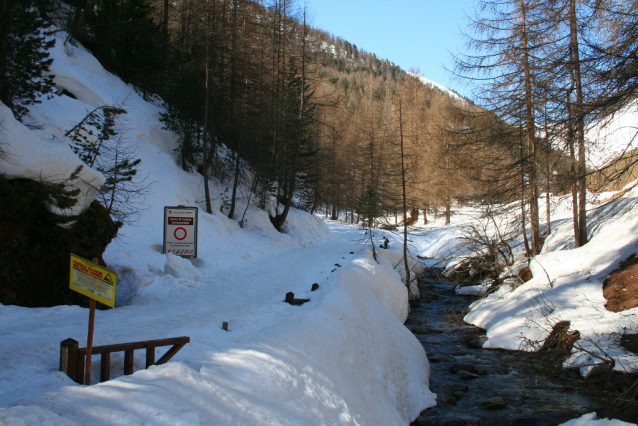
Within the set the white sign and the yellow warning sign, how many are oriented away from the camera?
0

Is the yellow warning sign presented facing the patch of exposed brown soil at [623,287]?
no

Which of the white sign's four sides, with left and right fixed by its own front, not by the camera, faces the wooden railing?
front

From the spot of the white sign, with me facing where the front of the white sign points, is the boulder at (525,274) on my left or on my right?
on my left

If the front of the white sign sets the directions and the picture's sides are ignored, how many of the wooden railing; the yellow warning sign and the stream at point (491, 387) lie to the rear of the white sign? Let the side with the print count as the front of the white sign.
0

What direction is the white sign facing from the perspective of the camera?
toward the camera

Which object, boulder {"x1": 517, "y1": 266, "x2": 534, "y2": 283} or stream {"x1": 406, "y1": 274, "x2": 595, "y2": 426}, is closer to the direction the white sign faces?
the stream

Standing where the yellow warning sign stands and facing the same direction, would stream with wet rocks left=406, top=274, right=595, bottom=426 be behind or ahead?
behind

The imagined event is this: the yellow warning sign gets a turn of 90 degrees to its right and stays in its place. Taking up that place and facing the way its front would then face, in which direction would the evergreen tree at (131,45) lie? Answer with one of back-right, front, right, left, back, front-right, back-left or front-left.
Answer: front-right

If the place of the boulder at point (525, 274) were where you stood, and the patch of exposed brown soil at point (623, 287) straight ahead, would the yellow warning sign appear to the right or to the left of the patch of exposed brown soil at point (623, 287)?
right

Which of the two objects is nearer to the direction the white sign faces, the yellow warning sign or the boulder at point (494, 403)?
the yellow warning sign

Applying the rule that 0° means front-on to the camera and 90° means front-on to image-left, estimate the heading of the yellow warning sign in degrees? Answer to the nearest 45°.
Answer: approximately 45°

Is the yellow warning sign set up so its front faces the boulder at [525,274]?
no

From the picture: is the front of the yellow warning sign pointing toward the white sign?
no
